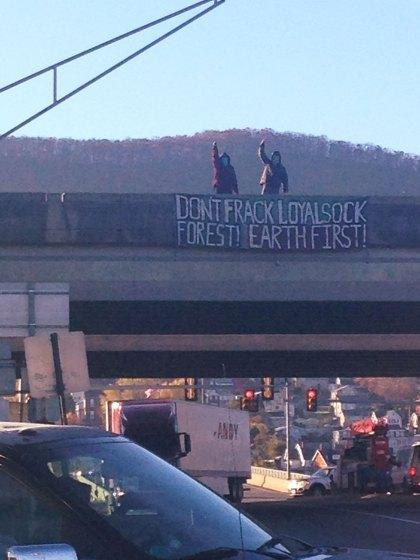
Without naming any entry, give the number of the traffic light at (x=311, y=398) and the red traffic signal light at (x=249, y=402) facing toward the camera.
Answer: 2

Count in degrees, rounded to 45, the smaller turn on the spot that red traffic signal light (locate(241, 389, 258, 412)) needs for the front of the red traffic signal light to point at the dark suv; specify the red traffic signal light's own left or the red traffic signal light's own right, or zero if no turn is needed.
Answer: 0° — it already faces it

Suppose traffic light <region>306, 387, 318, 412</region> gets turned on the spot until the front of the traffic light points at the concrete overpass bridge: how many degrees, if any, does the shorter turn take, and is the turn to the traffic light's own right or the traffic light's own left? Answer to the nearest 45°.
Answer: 0° — it already faces it

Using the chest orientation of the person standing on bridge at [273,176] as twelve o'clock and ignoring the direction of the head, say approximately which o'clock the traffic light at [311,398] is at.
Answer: The traffic light is roughly at 6 o'clock from the person standing on bridge.

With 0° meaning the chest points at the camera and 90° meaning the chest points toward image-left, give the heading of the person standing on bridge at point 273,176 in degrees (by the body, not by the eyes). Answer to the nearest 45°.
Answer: approximately 0°

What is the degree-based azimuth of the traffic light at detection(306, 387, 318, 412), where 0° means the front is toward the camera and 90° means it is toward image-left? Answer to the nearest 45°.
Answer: approximately 0°

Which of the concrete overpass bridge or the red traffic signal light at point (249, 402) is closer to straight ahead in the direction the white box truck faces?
the concrete overpass bridge

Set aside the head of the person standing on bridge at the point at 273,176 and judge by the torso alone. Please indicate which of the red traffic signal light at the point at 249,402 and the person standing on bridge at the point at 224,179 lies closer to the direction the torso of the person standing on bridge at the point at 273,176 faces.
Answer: the person standing on bridge

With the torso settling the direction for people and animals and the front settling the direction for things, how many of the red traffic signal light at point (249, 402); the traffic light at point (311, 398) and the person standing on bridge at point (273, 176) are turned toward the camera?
3

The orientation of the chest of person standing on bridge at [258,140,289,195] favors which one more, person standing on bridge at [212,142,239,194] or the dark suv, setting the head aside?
the dark suv

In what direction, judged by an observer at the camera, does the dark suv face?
facing the viewer and to the right of the viewer

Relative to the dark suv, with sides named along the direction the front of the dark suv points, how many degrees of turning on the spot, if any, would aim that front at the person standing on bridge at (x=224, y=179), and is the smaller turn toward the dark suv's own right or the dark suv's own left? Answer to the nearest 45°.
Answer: approximately 135° to the dark suv's own left

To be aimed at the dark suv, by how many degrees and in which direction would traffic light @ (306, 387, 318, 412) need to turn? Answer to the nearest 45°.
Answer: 0° — it already faces it

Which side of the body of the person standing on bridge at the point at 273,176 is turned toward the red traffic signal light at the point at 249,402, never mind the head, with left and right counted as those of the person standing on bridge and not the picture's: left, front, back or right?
back
